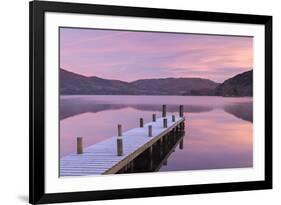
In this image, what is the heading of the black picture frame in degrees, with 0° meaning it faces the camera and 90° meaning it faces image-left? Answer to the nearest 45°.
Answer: approximately 315°
